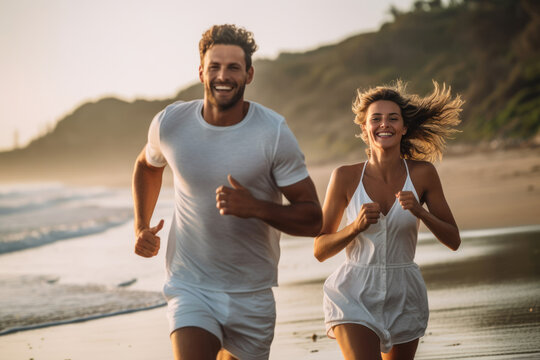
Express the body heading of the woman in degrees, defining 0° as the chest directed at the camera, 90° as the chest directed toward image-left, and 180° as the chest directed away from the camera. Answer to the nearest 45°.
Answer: approximately 0°

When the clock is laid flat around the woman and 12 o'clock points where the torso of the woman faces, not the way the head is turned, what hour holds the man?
The man is roughly at 2 o'clock from the woman.

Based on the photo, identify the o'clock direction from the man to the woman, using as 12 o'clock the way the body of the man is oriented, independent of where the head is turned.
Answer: The woman is roughly at 8 o'clock from the man.

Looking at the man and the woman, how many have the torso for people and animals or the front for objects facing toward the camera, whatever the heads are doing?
2

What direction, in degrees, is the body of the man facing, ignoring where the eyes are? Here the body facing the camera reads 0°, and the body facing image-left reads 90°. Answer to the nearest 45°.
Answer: approximately 0°
